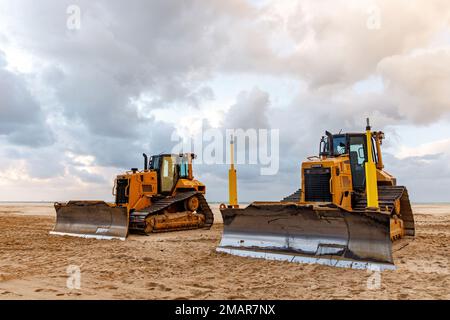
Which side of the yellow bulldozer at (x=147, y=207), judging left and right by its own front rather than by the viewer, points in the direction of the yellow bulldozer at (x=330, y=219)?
left

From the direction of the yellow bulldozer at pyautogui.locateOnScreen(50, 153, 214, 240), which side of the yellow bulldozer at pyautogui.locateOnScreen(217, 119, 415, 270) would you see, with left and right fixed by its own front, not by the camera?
right

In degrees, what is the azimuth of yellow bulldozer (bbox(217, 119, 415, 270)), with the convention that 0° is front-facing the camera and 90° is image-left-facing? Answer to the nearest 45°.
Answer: approximately 45°

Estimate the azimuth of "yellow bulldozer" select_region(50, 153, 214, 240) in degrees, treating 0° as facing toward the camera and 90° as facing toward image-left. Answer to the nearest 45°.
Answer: approximately 45°
